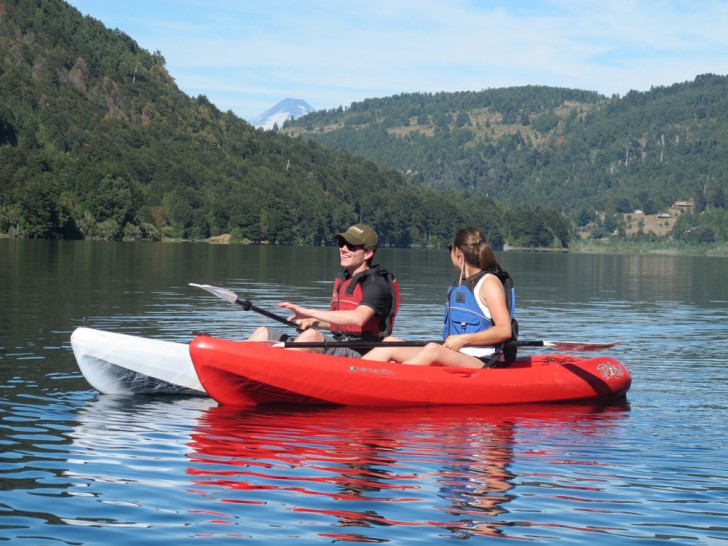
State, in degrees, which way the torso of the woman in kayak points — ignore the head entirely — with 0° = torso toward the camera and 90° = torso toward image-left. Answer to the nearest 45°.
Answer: approximately 90°

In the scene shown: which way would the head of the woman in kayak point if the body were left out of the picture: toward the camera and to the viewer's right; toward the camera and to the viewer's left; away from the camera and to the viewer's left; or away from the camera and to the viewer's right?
away from the camera and to the viewer's left

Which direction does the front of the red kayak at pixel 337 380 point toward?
to the viewer's left
